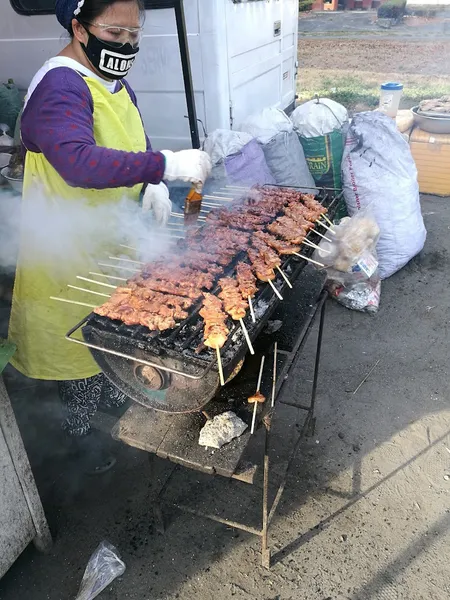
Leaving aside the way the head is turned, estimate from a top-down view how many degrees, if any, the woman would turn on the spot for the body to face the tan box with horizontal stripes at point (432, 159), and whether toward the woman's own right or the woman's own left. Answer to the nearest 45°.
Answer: approximately 90° to the woman's own left

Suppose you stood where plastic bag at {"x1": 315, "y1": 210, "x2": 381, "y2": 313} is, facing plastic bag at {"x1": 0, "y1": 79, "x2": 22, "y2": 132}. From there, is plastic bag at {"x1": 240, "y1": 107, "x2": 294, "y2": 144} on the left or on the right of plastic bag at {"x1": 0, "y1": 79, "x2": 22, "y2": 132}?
right

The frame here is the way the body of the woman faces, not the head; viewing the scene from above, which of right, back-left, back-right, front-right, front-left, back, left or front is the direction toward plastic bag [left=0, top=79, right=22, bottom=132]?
back-left

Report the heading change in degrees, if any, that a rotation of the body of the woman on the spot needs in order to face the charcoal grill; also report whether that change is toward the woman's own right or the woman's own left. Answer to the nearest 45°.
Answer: approximately 45° to the woman's own right

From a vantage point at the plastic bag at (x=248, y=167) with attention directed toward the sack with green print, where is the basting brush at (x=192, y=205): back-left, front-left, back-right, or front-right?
back-right

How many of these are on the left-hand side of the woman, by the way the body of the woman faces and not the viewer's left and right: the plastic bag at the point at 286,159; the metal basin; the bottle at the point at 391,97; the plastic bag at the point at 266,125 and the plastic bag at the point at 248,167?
5

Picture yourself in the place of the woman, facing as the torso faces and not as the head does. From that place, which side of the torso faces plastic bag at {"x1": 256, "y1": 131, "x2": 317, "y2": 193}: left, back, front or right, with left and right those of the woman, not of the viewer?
left

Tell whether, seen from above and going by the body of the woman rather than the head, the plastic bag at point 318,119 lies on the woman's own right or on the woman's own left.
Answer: on the woman's own left

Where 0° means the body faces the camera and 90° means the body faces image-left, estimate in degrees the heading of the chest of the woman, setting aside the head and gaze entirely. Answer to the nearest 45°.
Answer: approximately 315°

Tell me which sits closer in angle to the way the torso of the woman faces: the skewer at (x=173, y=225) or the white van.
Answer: the skewer

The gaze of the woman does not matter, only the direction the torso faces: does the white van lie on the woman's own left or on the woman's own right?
on the woman's own left

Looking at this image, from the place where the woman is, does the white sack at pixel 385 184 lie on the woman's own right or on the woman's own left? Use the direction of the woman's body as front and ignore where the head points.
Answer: on the woman's own left
